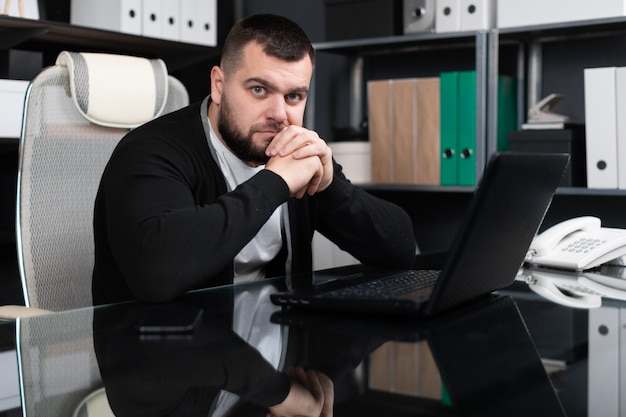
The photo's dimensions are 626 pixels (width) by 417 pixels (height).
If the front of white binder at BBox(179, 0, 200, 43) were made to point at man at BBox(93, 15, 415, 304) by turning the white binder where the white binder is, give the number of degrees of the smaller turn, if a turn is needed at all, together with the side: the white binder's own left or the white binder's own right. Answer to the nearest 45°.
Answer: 0° — it already faces them

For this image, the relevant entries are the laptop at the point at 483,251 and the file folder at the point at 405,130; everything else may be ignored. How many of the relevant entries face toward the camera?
1

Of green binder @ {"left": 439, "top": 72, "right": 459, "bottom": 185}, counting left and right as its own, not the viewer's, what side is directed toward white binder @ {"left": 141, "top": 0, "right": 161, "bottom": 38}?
right

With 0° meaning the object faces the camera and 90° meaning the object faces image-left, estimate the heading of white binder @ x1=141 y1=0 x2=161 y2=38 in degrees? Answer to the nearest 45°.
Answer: approximately 0°

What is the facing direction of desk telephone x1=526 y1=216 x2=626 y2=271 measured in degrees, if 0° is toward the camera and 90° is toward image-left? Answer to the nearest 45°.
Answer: approximately 45°

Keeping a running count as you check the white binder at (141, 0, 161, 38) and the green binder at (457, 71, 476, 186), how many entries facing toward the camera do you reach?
2
